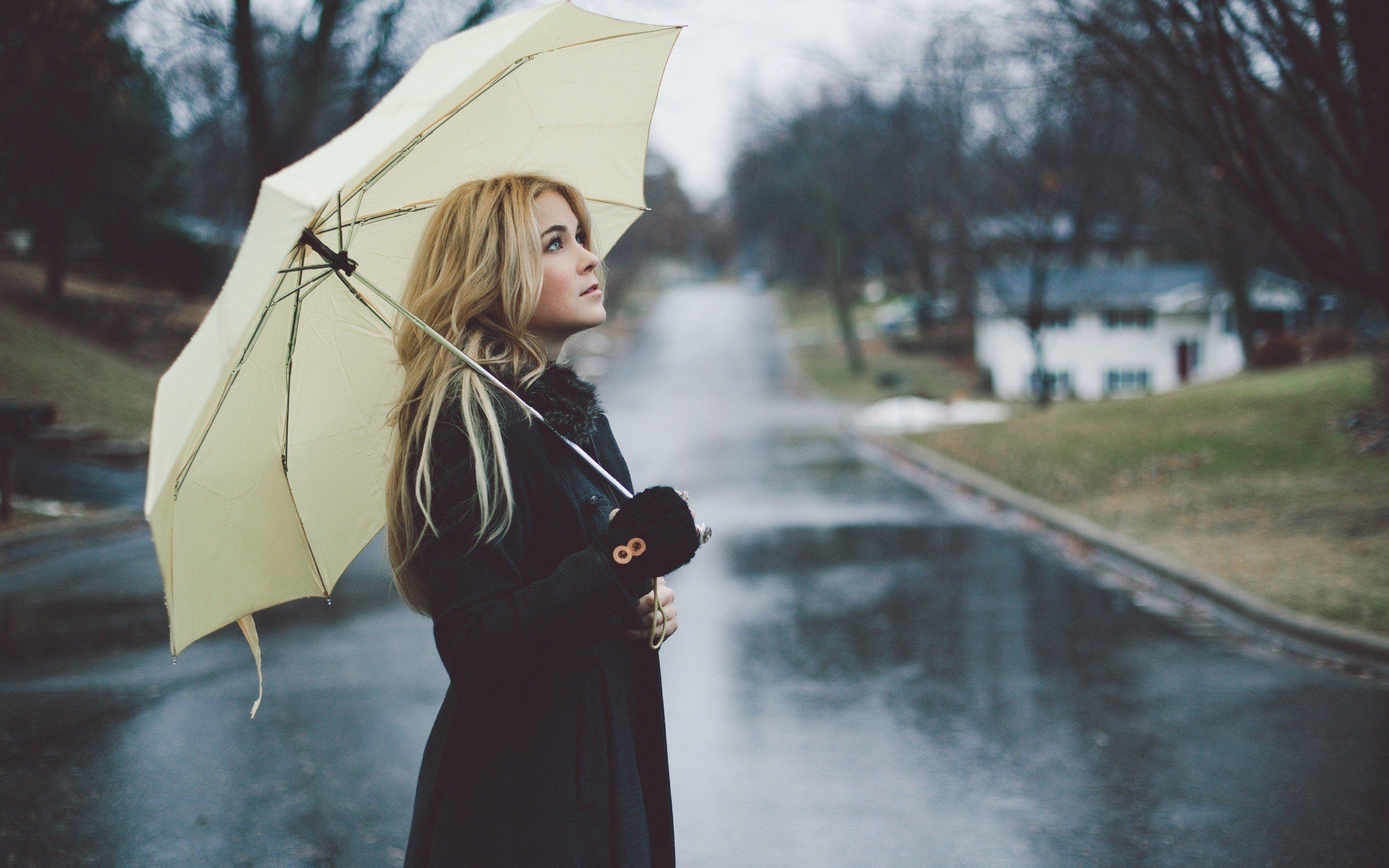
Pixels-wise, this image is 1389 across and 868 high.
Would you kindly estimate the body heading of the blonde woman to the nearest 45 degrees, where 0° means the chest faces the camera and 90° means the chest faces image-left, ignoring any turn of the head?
approximately 270°

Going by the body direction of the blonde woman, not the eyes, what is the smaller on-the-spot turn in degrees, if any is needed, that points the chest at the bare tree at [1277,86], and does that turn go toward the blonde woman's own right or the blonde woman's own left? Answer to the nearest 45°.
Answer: approximately 45° to the blonde woman's own left
